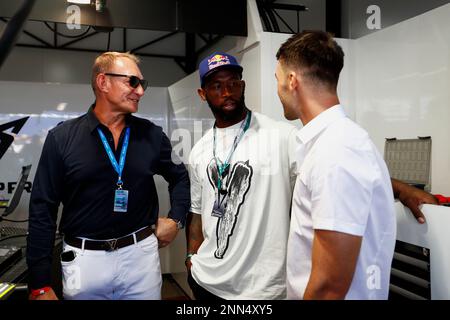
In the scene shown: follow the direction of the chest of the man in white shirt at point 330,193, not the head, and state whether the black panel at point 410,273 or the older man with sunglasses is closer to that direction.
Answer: the older man with sunglasses

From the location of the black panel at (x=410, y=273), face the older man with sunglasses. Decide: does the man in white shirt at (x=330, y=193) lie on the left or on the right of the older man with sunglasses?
left

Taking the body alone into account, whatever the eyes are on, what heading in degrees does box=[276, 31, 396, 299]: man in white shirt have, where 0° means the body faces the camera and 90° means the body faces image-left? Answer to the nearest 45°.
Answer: approximately 90°

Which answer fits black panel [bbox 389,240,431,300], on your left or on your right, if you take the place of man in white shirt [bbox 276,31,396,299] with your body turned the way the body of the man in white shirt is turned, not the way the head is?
on your right
